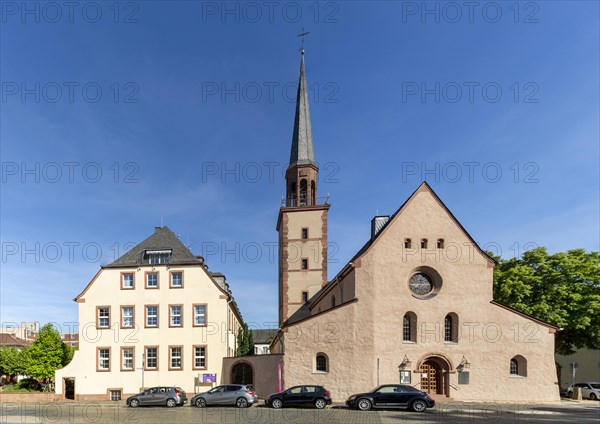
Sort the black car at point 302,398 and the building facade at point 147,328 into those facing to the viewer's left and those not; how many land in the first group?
1

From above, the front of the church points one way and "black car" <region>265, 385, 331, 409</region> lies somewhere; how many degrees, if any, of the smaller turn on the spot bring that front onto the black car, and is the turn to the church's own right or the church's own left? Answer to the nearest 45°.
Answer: approximately 45° to the church's own right

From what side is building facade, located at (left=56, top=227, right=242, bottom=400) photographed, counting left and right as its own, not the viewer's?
front

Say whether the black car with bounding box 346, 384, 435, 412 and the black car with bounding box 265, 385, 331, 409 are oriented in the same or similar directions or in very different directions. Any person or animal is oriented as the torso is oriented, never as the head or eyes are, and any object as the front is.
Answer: same or similar directions

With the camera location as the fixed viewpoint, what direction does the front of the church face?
facing the viewer

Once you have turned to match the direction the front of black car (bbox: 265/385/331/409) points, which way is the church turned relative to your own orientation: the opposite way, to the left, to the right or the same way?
to the left

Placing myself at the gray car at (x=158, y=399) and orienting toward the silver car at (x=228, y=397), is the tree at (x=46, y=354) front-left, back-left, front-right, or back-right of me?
back-left

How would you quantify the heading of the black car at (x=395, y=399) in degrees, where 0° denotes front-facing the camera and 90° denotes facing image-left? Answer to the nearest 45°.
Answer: approximately 90°

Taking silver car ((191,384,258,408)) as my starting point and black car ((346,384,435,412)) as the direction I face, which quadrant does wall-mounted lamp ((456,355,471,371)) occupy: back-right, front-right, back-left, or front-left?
front-left
